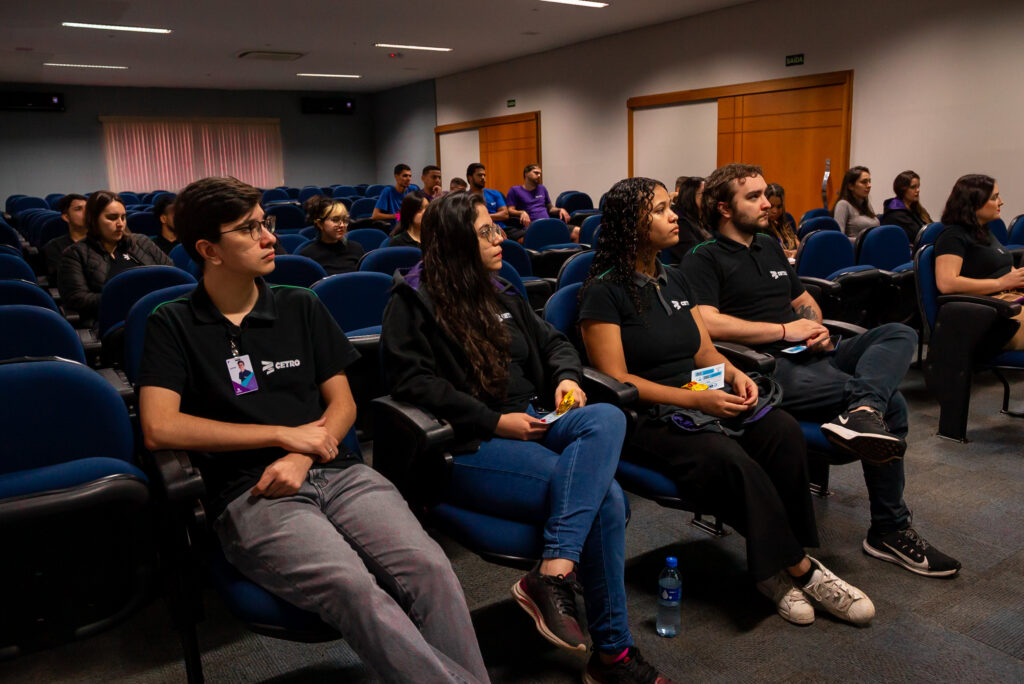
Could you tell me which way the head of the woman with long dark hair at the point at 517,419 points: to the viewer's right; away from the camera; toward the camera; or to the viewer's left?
to the viewer's right

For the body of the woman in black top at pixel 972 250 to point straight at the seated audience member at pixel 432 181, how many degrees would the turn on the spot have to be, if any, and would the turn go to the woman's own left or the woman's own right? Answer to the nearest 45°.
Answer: approximately 135° to the woman's own left

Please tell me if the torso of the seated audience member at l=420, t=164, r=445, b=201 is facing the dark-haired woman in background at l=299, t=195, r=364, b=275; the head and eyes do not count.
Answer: no

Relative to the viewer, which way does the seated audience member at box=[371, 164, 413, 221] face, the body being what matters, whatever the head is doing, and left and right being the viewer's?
facing the viewer and to the right of the viewer

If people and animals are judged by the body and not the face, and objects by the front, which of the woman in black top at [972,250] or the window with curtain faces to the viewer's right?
the woman in black top

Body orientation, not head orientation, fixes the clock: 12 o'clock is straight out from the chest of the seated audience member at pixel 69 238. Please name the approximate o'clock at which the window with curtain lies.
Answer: The window with curtain is roughly at 8 o'clock from the seated audience member.

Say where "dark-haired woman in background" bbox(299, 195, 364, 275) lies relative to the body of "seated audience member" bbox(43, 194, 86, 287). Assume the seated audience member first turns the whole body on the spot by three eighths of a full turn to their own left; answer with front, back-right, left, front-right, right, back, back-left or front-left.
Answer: back-right

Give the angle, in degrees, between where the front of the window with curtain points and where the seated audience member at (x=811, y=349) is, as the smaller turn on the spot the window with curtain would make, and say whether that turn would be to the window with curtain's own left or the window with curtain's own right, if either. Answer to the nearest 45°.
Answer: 0° — it already faces them

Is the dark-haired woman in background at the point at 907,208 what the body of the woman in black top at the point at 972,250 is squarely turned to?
no

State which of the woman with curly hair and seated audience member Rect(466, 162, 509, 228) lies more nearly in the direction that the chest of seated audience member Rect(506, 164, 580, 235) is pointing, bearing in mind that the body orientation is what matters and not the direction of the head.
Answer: the woman with curly hair

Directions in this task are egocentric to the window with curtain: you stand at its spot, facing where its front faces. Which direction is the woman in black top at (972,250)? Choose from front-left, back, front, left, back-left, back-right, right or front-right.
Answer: front

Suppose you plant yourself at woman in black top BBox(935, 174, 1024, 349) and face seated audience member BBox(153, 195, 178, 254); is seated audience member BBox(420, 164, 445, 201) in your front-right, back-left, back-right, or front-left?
front-right

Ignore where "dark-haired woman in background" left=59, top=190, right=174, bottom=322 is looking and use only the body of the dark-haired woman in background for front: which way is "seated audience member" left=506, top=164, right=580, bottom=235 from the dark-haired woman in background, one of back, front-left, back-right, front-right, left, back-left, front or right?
left

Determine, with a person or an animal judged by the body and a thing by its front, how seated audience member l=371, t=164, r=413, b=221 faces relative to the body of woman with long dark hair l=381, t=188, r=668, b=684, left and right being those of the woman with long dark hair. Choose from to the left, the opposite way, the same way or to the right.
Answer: the same way

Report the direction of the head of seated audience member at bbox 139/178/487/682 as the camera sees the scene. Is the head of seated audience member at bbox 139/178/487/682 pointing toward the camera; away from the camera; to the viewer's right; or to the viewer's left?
to the viewer's right

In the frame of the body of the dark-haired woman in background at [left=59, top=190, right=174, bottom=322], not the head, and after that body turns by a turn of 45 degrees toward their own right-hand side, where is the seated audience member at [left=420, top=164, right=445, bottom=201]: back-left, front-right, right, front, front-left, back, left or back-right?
back-left

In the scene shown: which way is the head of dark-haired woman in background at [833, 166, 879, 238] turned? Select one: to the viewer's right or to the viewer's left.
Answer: to the viewer's right

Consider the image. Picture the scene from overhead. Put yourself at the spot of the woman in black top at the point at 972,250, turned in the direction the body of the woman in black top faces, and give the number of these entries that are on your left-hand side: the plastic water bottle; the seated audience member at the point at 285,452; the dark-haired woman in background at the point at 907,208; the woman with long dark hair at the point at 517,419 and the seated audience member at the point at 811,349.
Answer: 1

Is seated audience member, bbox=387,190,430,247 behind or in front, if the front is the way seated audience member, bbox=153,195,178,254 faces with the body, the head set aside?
in front

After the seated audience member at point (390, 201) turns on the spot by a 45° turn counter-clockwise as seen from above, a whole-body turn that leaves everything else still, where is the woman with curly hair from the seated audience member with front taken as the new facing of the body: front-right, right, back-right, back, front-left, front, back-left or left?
right

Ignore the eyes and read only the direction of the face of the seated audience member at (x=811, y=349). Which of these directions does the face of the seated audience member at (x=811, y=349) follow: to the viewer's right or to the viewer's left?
to the viewer's right

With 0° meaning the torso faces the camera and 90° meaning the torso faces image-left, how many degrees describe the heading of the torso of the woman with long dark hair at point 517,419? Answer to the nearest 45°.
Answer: approximately 315°

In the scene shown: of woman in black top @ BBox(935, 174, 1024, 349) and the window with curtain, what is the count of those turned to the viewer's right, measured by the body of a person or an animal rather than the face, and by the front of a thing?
1
